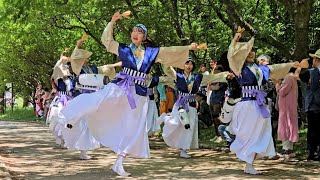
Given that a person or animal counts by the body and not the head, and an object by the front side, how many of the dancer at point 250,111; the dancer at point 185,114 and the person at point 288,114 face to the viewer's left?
1

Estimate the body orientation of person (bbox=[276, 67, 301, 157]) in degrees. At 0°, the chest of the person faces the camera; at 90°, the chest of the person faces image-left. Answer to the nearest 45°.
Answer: approximately 90°

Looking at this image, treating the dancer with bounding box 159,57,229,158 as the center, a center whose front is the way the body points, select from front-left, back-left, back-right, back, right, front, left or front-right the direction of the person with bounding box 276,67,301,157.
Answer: left

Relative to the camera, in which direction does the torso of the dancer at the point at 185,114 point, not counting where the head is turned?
toward the camera

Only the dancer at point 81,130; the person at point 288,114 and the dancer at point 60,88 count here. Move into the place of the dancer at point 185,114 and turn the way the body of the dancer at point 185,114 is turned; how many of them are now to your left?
1

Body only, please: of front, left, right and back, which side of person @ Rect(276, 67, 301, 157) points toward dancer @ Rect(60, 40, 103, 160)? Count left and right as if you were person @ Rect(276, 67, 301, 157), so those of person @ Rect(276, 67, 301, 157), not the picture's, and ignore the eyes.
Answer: front

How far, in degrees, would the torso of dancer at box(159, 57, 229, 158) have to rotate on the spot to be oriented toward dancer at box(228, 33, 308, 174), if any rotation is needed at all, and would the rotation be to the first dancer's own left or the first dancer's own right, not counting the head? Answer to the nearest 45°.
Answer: approximately 45° to the first dancer's own left

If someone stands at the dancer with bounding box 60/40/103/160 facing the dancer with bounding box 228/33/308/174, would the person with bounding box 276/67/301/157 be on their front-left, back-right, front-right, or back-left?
front-left
